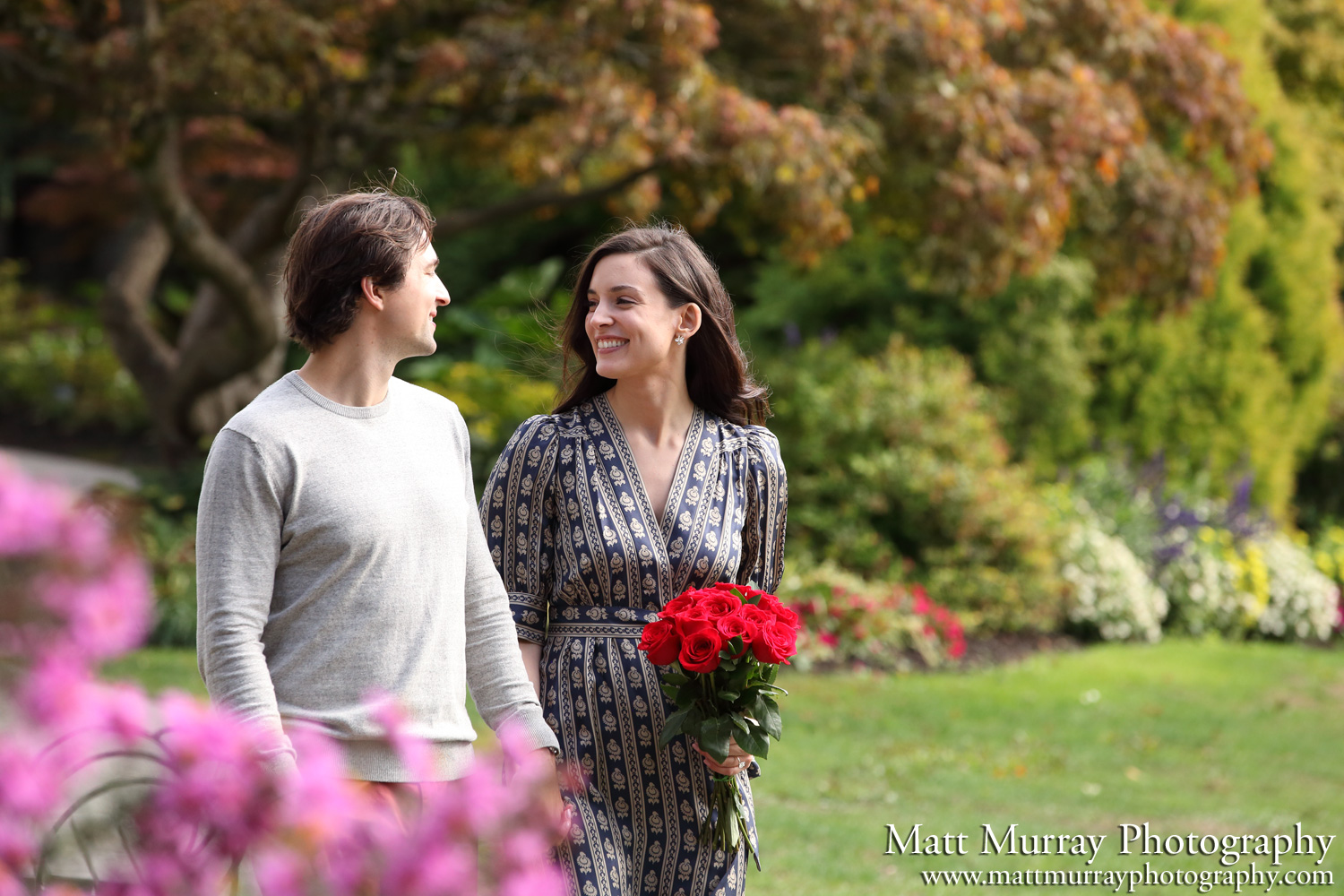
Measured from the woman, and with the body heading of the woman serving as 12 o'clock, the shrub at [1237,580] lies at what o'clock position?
The shrub is roughly at 7 o'clock from the woman.

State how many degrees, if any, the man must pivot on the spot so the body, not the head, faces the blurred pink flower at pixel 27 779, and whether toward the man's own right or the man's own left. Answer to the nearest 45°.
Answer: approximately 45° to the man's own right

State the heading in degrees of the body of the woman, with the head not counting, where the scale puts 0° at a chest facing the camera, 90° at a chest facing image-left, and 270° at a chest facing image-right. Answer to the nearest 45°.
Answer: approximately 0°

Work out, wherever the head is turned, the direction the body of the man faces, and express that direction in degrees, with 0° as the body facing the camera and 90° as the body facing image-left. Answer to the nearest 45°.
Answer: approximately 315°

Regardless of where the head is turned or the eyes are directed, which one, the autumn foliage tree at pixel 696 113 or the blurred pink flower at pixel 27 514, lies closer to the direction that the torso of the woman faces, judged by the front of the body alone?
the blurred pink flower

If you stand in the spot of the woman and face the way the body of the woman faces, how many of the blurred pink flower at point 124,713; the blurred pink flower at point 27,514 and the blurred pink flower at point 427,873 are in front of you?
3

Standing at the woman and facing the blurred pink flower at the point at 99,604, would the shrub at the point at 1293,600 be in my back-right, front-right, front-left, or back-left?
back-left

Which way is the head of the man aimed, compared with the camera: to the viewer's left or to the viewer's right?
to the viewer's right

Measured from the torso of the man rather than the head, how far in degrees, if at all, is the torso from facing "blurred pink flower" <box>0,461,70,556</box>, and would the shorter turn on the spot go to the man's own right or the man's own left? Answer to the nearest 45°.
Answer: approximately 45° to the man's own right

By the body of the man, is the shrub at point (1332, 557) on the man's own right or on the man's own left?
on the man's own left

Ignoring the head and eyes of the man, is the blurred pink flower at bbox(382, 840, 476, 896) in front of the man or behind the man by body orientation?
in front

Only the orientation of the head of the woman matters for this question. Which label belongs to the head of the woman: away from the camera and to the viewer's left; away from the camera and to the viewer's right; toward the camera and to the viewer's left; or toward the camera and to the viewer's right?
toward the camera and to the viewer's left
